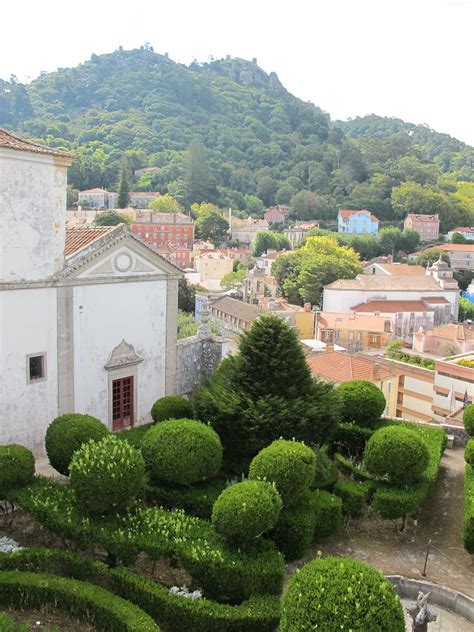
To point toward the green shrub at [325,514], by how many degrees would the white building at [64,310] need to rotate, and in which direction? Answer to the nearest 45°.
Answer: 0° — it already faces it

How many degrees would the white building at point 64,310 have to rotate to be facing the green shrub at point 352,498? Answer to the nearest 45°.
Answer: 0° — it already faces it

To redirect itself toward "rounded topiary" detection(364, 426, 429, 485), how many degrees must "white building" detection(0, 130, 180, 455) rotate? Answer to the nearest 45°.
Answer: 0° — it already faces it

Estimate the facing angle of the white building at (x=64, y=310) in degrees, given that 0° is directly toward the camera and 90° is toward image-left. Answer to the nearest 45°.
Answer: approximately 315°

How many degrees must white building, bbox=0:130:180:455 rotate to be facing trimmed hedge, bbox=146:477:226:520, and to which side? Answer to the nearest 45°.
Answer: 0° — it already faces it

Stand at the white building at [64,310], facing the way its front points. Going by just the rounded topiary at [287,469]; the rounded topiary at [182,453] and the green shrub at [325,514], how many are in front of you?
3
